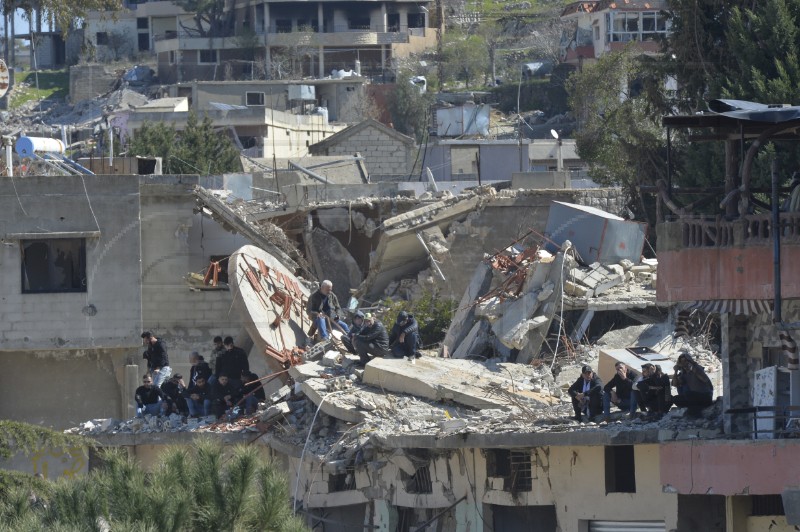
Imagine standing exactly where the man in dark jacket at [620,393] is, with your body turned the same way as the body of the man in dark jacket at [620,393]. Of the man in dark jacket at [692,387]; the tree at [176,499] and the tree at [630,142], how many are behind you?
1

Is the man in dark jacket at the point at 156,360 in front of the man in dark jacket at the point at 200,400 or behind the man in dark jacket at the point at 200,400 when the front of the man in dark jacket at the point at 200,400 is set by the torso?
behind

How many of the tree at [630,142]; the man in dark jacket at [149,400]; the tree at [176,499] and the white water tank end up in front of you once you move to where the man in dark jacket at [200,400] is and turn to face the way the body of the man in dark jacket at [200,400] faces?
1

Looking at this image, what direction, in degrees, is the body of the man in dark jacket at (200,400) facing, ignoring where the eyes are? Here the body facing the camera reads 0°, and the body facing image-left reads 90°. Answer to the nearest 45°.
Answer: approximately 0°

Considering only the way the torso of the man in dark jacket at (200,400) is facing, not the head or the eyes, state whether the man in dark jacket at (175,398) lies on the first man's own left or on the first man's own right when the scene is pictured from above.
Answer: on the first man's own right

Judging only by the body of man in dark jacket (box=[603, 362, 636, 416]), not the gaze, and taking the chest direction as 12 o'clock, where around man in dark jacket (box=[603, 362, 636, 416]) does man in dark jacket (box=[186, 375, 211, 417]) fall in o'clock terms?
man in dark jacket (box=[186, 375, 211, 417]) is roughly at 4 o'clock from man in dark jacket (box=[603, 362, 636, 416]).

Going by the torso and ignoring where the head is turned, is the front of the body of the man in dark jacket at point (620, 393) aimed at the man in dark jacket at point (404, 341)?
no

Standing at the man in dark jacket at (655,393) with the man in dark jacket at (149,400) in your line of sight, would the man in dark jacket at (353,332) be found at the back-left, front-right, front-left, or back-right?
front-right

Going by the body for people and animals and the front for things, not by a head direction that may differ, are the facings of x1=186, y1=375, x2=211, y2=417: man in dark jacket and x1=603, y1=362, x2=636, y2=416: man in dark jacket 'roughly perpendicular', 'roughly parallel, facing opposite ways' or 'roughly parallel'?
roughly parallel

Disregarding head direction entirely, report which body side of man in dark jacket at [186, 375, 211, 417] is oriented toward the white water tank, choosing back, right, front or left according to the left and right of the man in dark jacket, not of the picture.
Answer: back

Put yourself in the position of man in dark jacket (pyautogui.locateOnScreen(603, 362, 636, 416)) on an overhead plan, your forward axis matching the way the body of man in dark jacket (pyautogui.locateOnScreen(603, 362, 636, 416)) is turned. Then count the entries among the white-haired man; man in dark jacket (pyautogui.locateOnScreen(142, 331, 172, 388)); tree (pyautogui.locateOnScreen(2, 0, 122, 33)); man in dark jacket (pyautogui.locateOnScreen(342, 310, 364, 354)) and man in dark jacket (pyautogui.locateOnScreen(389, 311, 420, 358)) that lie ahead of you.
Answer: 0

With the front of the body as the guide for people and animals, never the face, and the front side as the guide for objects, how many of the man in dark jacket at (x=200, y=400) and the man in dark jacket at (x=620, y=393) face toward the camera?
2

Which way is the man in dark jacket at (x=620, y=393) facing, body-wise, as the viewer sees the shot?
toward the camera
